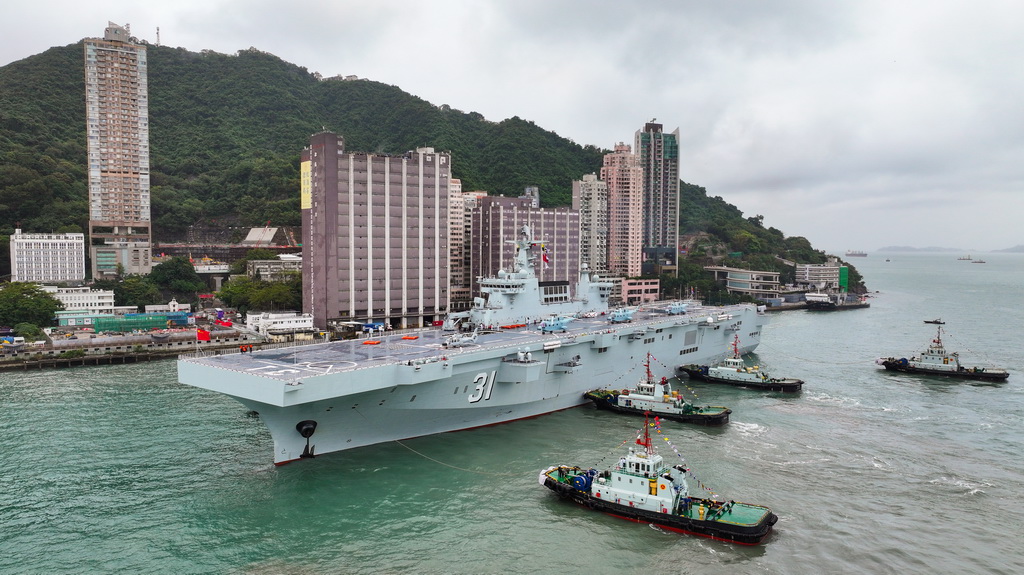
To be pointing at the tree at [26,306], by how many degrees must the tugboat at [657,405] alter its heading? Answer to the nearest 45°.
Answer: approximately 45° to its left

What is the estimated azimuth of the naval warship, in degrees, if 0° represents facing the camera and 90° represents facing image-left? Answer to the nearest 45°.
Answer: approximately 45°

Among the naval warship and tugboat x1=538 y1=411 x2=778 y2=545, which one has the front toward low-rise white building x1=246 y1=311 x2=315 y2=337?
the tugboat

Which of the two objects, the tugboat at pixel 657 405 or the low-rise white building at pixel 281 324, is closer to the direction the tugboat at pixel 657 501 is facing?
the low-rise white building

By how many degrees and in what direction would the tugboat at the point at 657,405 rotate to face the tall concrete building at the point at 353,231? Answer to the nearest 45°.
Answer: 0° — it already faces it

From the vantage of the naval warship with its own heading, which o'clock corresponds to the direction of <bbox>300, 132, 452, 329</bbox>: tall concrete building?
The tall concrete building is roughly at 4 o'clock from the naval warship.

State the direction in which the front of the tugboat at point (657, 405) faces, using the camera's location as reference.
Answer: facing away from the viewer and to the left of the viewer

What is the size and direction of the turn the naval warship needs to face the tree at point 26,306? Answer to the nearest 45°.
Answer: approximately 90° to its right

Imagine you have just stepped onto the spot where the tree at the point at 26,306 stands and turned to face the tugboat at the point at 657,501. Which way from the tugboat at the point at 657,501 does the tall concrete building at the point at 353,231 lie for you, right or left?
left

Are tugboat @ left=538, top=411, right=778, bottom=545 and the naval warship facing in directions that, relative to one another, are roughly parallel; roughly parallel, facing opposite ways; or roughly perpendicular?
roughly perpendicular
